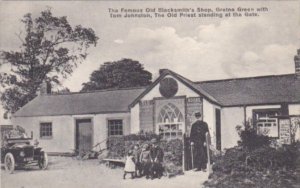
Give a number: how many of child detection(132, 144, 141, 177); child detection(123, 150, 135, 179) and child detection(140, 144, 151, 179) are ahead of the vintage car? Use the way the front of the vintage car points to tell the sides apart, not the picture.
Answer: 3

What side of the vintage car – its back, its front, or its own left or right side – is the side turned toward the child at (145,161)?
front

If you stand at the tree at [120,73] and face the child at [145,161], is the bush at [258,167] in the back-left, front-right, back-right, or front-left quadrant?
front-left

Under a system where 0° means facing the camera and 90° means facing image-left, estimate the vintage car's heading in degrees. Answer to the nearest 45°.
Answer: approximately 315°
